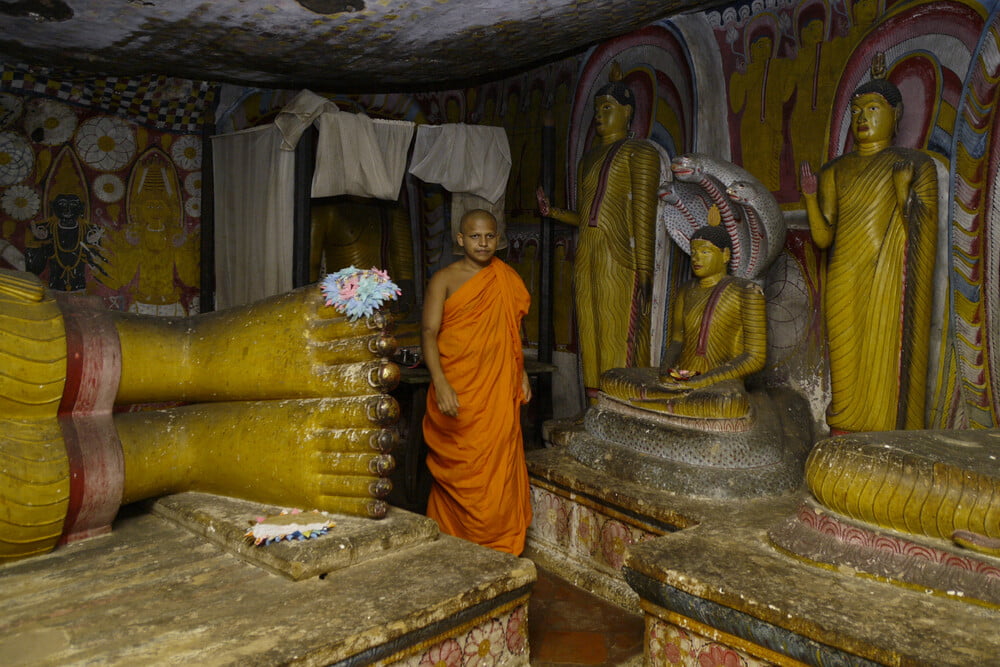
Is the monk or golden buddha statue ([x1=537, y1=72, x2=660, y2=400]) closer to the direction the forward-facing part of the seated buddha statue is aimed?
the monk

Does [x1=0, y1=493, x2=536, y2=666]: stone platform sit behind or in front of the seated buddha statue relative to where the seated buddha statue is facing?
in front

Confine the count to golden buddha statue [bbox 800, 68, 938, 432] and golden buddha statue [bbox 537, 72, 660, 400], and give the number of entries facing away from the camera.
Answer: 0

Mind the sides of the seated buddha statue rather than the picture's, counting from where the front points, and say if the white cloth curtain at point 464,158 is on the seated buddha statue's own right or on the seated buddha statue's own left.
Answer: on the seated buddha statue's own right

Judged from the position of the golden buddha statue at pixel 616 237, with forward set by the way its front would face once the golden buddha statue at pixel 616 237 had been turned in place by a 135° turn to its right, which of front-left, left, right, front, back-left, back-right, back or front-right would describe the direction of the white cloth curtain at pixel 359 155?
left

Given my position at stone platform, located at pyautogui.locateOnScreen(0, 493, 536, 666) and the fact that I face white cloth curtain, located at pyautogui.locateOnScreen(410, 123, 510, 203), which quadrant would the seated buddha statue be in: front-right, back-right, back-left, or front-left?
front-right

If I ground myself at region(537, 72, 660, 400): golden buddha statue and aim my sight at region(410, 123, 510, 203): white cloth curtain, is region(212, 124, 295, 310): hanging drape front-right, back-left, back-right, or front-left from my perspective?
front-left

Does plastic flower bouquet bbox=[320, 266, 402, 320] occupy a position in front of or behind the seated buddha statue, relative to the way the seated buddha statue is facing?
in front

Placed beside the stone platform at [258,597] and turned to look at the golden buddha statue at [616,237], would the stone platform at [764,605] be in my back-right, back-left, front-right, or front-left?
front-right

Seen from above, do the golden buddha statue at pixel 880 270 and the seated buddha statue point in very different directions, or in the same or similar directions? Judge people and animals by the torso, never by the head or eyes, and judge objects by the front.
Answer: same or similar directions

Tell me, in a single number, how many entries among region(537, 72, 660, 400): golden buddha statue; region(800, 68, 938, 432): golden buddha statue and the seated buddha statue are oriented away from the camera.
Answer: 0

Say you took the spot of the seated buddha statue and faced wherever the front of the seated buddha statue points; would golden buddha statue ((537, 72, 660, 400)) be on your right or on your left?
on your right

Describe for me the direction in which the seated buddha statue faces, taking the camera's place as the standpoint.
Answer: facing the viewer and to the left of the viewer
